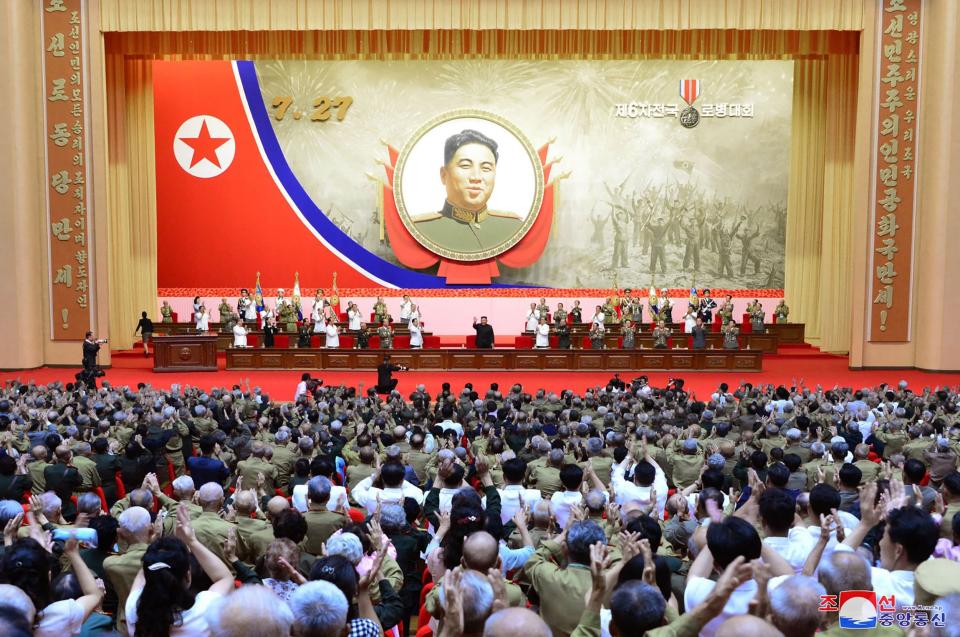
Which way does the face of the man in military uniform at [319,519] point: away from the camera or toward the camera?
away from the camera

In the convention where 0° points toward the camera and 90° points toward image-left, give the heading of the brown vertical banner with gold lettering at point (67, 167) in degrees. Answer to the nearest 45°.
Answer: approximately 0°

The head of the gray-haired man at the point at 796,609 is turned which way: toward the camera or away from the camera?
away from the camera

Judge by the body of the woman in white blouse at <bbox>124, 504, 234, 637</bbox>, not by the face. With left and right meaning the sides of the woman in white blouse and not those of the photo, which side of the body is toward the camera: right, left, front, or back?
back

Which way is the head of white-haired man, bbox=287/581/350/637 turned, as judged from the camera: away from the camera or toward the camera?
away from the camera

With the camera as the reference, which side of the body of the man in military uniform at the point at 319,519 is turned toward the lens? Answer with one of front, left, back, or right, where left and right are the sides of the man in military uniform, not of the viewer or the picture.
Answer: back

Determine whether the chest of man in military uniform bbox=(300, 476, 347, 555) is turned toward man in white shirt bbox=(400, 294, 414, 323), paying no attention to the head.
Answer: yes

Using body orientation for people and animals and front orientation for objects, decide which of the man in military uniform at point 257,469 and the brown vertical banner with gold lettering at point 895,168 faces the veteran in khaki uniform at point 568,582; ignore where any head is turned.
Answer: the brown vertical banner with gold lettering
